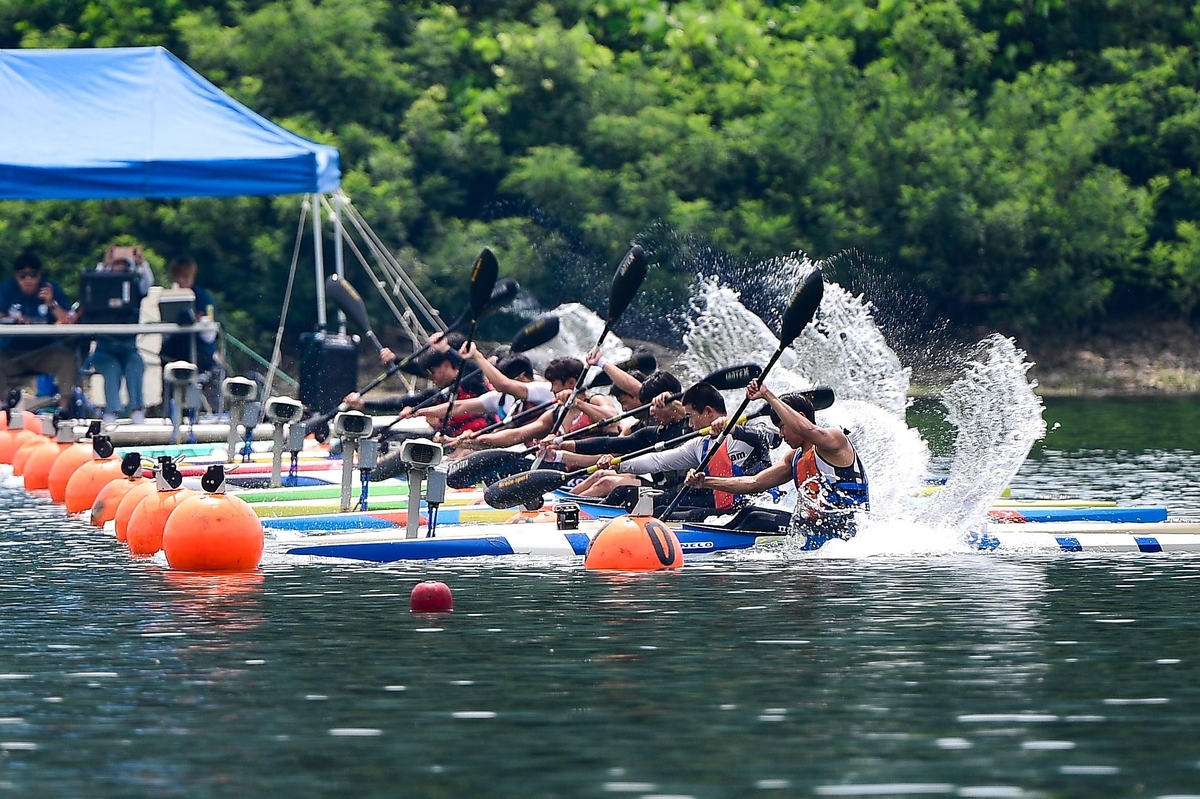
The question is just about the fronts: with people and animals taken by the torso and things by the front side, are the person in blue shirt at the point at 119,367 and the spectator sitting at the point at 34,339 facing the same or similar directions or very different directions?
same or similar directions

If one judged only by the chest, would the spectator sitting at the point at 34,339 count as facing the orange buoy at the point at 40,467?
yes

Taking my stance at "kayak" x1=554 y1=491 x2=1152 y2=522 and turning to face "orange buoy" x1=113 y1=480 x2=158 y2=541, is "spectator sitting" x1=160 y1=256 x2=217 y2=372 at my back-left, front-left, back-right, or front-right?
front-right

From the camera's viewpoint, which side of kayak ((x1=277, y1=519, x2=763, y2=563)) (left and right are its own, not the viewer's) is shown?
left

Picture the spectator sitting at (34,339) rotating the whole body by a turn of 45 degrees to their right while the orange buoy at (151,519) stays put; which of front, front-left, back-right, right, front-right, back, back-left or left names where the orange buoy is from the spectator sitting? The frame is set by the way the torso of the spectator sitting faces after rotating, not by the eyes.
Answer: front-left

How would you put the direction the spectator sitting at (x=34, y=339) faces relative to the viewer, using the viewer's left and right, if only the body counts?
facing the viewer

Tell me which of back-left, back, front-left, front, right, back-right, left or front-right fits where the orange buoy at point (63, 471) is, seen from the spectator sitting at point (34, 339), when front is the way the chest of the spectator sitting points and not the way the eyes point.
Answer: front

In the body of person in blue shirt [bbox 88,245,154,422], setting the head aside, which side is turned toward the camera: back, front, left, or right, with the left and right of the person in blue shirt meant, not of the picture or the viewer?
front

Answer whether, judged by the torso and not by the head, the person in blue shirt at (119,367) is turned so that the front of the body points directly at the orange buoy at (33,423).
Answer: no

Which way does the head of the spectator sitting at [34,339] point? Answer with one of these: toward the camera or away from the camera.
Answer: toward the camera

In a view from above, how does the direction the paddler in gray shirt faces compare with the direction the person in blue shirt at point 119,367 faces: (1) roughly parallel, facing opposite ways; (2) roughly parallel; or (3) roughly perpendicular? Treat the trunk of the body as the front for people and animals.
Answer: roughly perpendicular

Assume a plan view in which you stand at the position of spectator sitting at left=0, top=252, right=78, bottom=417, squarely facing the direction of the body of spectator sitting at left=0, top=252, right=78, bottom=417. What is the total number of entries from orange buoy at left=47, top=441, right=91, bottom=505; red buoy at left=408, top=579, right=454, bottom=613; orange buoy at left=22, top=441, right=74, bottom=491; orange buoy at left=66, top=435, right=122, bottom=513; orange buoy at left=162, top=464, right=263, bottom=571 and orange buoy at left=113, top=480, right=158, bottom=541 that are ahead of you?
6

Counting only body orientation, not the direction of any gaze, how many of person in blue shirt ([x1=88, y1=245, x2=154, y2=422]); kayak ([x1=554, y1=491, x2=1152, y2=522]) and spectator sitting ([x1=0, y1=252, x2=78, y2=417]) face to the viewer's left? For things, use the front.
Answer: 1

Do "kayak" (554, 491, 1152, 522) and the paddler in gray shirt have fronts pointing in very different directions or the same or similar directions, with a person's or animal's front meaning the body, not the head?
same or similar directions

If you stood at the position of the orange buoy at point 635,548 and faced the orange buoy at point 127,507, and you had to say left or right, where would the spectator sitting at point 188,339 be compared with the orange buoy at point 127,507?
right
